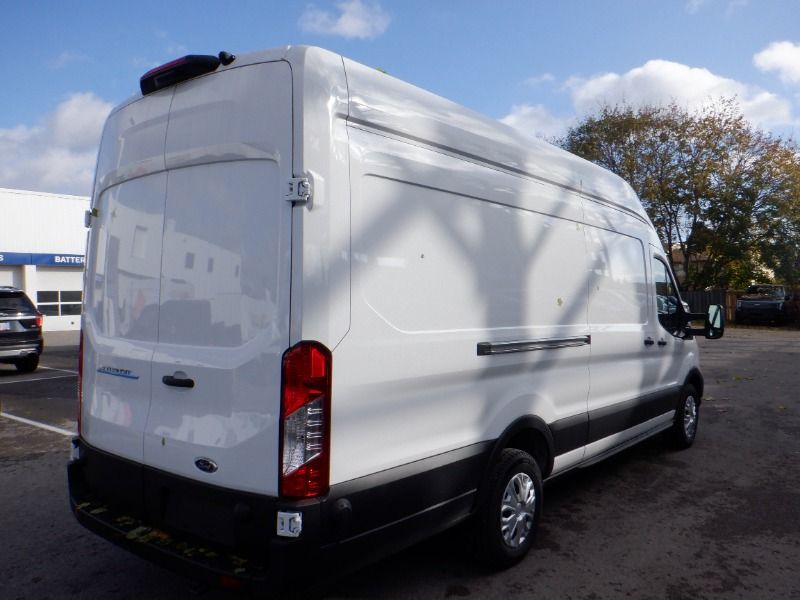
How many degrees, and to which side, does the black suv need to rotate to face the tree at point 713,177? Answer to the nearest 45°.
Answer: approximately 90° to its right

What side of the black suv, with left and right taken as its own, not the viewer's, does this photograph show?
back

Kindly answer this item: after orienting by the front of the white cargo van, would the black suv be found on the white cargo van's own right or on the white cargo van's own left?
on the white cargo van's own left

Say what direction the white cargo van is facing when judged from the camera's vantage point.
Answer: facing away from the viewer and to the right of the viewer

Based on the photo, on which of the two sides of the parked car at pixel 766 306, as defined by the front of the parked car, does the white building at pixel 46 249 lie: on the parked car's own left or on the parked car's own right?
on the parked car's own right

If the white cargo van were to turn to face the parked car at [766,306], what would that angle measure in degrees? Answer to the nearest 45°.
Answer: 0° — it already faces it

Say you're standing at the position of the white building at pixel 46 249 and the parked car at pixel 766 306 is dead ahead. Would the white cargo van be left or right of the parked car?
right

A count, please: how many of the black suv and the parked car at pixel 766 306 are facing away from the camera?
1

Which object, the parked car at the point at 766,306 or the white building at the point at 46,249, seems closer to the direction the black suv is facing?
the white building

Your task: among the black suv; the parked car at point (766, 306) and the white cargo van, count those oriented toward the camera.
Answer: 1
